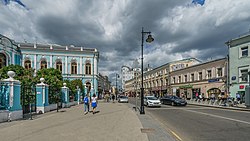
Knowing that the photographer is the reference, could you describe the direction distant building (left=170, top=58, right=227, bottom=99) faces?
facing the viewer and to the left of the viewer

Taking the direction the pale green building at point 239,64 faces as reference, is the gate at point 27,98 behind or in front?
in front

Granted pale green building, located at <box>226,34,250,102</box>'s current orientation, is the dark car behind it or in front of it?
in front
